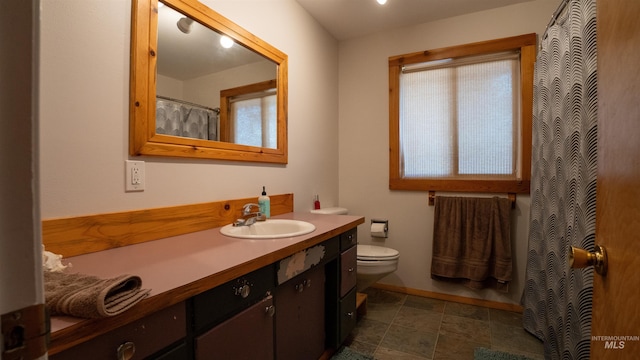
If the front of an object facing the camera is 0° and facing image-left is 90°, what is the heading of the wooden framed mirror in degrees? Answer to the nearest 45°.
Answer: approximately 315°

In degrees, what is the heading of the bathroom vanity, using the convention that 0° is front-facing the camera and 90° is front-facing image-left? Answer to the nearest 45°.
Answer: approximately 315°

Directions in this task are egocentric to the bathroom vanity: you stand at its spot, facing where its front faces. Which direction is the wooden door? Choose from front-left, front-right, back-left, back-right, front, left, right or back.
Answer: front

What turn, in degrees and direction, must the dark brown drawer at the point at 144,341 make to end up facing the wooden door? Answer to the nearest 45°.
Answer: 0° — it already faces it

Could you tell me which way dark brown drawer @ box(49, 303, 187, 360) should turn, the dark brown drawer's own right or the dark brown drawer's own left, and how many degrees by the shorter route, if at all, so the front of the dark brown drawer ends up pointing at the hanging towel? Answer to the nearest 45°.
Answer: approximately 45° to the dark brown drawer's own left

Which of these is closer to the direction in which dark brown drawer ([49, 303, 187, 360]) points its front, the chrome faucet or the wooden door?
the wooden door

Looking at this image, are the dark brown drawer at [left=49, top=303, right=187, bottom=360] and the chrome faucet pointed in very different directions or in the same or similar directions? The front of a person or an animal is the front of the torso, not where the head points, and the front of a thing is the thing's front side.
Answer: same or similar directions

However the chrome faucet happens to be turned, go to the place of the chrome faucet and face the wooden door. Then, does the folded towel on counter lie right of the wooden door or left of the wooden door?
right

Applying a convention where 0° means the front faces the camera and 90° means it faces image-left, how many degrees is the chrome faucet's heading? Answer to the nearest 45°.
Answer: approximately 315°

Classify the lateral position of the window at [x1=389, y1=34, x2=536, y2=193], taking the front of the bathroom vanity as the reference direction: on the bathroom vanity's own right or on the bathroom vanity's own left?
on the bathroom vanity's own left

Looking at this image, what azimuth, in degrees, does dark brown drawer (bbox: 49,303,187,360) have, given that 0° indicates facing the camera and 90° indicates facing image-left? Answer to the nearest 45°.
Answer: approximately 315°

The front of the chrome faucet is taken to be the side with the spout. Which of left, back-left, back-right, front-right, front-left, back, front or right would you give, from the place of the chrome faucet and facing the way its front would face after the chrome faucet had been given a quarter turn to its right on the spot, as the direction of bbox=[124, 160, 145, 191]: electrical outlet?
front

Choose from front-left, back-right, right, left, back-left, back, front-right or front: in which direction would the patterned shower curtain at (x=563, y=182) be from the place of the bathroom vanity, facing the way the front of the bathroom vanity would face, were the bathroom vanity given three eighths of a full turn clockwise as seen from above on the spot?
back
